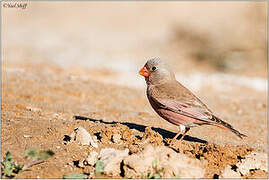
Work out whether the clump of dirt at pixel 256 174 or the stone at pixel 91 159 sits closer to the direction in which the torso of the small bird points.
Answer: the stone

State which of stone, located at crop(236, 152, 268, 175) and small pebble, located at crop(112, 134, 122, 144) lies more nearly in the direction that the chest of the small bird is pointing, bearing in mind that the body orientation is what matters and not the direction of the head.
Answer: the small pebble

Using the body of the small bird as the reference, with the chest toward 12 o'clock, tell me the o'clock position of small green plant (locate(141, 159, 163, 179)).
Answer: The small green plant is roughly at 9 o'clock from the small bird.

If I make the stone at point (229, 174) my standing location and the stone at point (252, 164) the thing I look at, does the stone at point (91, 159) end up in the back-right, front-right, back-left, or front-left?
back-left

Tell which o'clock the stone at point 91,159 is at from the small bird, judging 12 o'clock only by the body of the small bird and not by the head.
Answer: The stone is roughly at 10 o'clock from the small bird.

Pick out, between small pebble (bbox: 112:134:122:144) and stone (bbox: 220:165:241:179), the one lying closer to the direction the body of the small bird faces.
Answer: the small pebble

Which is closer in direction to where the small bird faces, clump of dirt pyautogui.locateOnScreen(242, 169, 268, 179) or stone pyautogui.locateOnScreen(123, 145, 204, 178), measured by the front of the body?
the stone

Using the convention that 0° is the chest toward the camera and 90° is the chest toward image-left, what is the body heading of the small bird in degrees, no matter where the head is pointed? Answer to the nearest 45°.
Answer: approximately 90°

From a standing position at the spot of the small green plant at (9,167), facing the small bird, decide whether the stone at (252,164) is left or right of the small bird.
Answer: right

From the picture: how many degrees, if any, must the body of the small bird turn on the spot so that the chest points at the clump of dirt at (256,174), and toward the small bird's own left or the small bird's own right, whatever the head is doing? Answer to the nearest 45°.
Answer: approximately 135° to the small bird's own left

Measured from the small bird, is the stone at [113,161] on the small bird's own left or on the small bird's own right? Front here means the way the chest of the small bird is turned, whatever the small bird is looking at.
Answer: on the small bird's own left

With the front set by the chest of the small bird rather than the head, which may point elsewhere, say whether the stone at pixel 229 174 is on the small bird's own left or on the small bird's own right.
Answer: on the small bird's own left

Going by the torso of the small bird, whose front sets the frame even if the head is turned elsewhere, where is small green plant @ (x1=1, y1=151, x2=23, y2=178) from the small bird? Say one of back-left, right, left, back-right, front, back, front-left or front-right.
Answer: front-left

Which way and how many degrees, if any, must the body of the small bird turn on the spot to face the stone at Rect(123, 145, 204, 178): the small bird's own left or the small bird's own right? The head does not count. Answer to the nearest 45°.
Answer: approximately 90° to the small bird's own left
